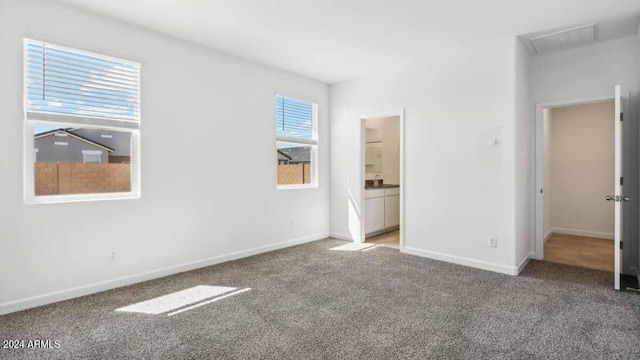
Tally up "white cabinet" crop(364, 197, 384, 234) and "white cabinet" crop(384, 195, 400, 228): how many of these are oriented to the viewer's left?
0

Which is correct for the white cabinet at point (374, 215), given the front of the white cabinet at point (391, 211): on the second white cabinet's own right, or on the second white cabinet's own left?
on the second white cabinet's own right

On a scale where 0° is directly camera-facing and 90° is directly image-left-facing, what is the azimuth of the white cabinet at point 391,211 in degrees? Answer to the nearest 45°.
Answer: approximately 315°

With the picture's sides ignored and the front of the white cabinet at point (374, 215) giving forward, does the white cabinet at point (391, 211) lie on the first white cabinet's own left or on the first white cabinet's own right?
on the first white cabinet's own left

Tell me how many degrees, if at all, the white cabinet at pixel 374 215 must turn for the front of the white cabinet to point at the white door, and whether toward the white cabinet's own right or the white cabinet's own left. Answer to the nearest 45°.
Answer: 0° — it already faces it

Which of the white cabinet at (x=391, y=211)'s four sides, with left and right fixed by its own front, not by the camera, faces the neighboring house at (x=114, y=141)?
right

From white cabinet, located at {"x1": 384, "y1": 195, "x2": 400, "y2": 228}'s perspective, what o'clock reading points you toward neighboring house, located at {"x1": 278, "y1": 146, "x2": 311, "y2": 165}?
The neighboring house is roughly at 3 o'clock from the white cabinet.
